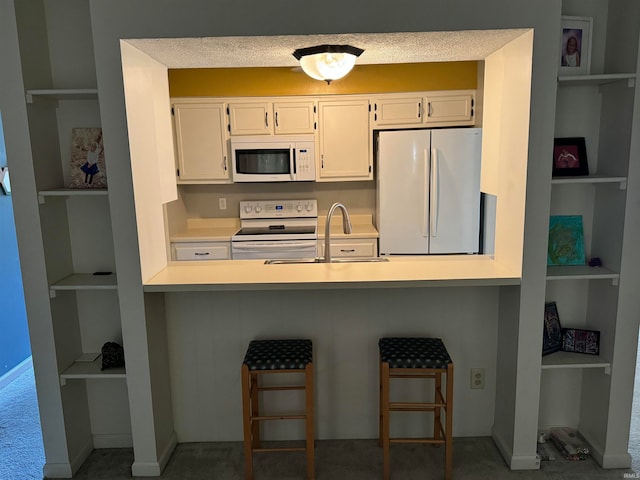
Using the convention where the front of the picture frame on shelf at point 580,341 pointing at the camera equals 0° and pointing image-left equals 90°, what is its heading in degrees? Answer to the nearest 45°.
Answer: approximately 0°

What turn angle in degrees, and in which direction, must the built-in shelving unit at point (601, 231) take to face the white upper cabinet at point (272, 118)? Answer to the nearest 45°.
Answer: approximately 90° to its right

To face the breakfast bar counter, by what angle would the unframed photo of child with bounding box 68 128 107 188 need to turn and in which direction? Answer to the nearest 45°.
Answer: approximately 45° to its left

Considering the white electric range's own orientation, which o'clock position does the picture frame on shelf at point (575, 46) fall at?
The picture frame on shelf is roughly at 11 o'clock from the white electric range.

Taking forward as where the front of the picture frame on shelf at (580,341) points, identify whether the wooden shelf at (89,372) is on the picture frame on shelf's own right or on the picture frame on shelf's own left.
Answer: on the picture frame on shelf's own right

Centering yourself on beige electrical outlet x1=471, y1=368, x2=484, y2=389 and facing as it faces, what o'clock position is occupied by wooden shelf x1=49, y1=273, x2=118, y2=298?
The wooden shelf is roughly at 2 o'clock from the beige electrical outlet.

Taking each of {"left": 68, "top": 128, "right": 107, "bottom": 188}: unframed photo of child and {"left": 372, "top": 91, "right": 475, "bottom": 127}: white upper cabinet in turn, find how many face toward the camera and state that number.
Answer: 2

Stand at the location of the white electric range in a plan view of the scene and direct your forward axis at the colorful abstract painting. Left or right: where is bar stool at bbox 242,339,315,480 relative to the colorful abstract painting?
right

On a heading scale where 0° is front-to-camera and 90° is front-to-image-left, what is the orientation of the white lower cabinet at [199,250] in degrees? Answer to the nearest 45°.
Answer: approximately 0°

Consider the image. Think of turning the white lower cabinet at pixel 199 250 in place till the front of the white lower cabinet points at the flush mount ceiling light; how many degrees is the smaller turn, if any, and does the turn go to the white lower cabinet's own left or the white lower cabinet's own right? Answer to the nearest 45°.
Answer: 0° — it already faces it
